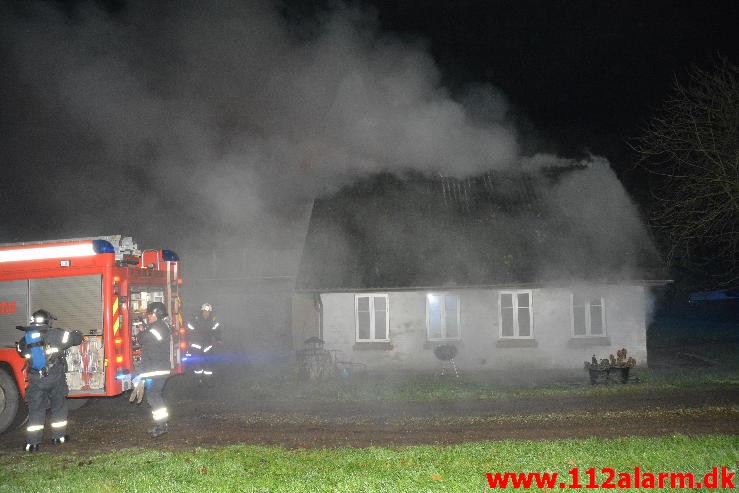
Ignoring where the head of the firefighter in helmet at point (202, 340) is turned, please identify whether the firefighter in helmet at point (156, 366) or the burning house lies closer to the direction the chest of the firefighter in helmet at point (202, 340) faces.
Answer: the firefighter in helmet

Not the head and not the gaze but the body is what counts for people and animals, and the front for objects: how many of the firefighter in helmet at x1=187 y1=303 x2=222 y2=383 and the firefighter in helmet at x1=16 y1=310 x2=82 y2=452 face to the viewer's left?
0

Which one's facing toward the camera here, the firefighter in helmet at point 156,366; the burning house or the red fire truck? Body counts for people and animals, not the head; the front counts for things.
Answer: the burning house

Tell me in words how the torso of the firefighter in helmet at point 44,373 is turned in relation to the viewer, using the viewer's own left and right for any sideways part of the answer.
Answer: facing away from the viewer and to the right of the viewer

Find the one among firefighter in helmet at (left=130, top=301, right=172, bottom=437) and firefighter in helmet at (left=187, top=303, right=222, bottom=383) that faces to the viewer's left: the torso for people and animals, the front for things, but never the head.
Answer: firefighter in helmet at (left=130, top=301, right=172, bottom=437)

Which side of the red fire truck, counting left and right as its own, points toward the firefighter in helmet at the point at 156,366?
back

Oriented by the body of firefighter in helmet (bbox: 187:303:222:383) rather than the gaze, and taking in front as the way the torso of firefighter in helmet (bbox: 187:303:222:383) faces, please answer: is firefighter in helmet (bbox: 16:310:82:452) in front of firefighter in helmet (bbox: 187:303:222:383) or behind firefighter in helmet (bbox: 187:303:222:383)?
in front

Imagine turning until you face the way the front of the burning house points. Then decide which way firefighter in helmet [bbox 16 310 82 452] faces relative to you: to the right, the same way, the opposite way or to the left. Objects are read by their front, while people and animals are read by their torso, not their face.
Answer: the opposite way

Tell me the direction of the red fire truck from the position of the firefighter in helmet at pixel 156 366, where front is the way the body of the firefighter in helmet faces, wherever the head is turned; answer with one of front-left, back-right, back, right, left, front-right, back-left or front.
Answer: front-right

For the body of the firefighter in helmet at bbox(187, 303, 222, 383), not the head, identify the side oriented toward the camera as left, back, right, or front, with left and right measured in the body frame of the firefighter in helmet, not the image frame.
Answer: front

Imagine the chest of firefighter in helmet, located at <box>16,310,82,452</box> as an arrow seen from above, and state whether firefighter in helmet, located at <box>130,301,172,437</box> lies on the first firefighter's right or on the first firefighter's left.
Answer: on the first firefighter's right

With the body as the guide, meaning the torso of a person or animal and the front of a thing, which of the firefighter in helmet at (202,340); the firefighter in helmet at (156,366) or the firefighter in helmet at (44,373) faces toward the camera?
the firefighter in helmet at (202,340)

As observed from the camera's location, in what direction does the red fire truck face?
facing away from the viewer and to the left of the viewer
